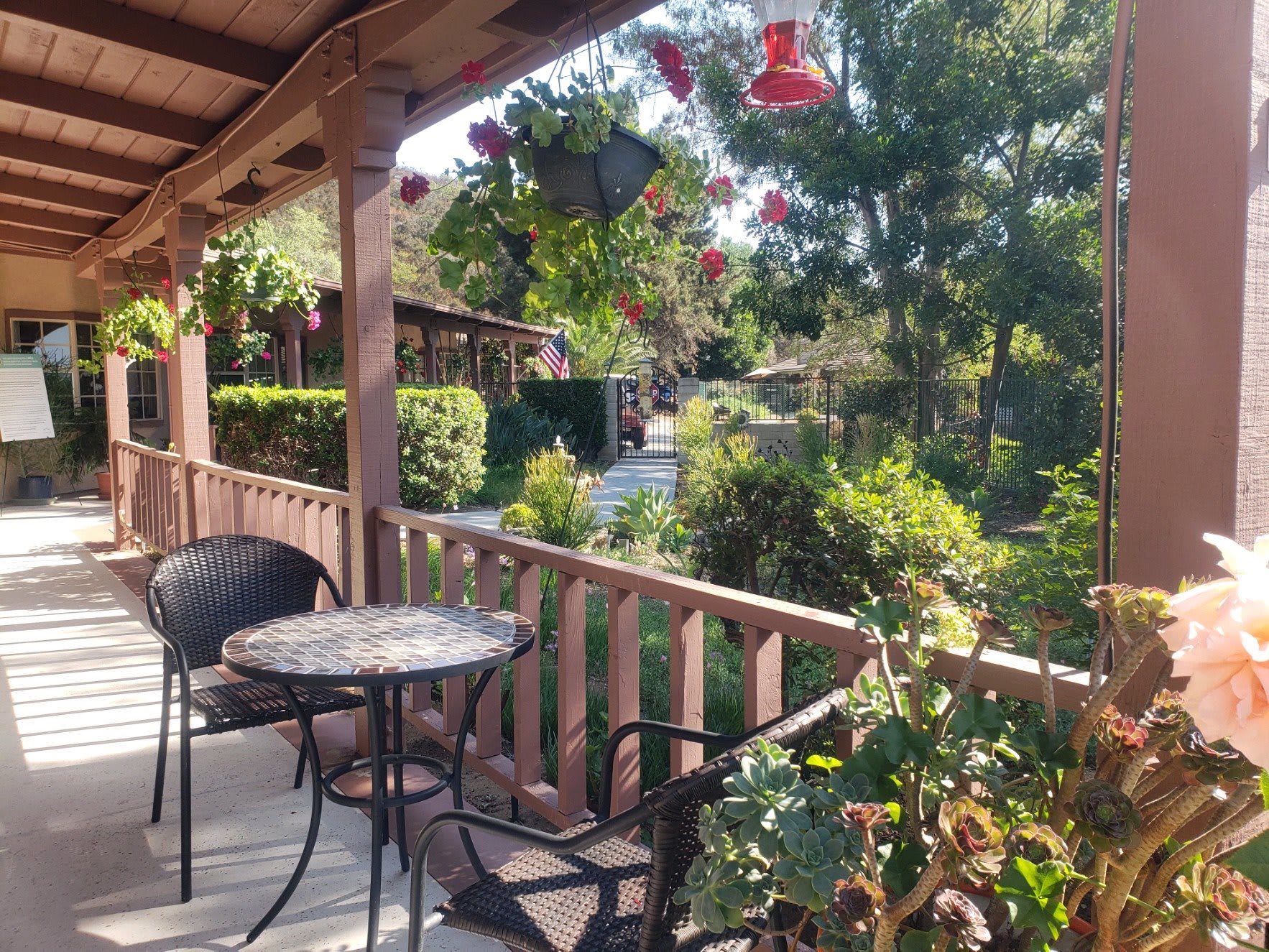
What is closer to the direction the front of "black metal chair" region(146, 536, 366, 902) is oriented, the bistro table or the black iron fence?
the bistro table

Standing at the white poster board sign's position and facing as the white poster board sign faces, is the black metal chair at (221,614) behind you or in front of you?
in front

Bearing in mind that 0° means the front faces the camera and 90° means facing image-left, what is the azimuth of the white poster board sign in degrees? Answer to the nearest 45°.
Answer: approximately 0°

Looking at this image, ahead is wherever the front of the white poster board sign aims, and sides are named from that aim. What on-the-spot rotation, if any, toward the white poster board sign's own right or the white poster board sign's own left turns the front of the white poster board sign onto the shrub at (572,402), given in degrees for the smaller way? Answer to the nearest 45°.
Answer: approximately 90° to the white poster board sign's own left

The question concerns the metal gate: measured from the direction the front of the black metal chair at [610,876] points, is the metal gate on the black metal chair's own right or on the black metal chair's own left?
on the black metal chair's own right

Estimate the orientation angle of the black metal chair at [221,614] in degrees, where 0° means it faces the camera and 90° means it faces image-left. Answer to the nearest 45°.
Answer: approximately 315°

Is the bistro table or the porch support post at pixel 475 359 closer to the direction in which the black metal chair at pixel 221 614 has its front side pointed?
the bistro table

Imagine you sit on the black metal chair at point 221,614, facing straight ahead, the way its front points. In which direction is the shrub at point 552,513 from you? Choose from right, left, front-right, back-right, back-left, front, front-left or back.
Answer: left

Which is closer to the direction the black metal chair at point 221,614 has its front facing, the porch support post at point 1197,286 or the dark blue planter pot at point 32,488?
the porch support post

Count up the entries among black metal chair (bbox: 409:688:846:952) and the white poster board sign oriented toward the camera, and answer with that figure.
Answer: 1

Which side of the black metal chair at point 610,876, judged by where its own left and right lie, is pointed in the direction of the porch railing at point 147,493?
front
